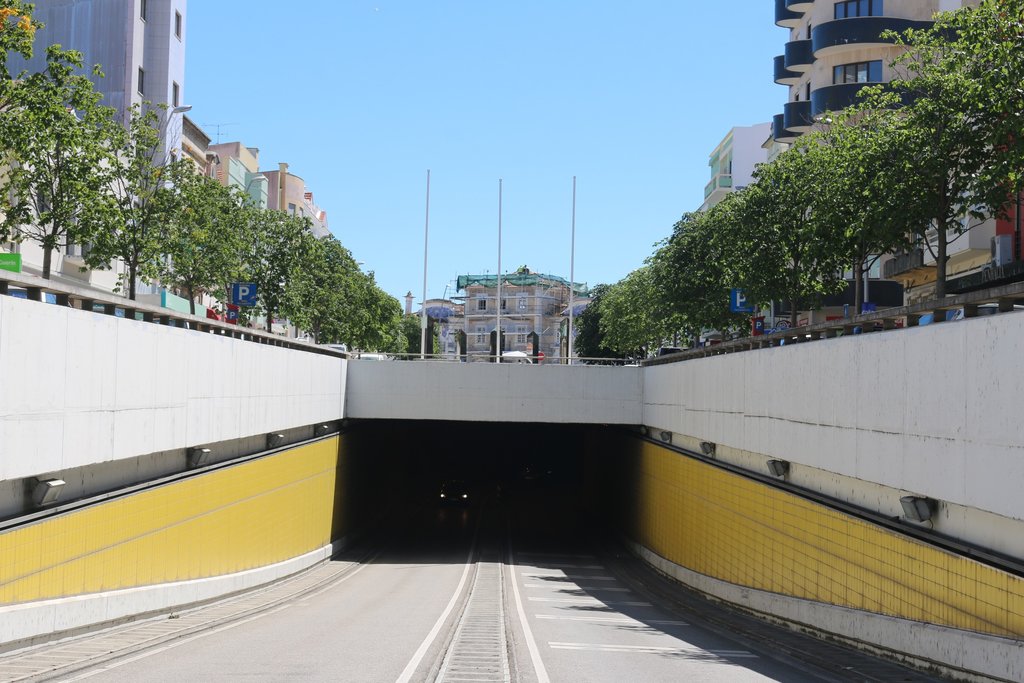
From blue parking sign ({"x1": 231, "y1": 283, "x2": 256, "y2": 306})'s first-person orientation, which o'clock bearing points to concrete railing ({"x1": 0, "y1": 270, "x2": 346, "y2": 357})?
The concrete railing is roughly at 12 o'clock from the blue parking sign.

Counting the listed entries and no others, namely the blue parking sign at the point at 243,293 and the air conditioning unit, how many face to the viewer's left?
1

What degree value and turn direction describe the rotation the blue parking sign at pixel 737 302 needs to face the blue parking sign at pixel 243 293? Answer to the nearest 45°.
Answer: approximately 90° to its right

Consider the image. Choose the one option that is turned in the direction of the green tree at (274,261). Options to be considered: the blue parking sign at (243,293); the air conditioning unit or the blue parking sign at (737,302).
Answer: the air conditioning unit

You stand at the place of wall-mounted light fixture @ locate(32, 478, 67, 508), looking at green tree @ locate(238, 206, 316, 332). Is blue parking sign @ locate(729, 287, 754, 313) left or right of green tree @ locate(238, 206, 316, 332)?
right

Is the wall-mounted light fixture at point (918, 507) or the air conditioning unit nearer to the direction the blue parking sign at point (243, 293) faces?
the wall-mounted light fixture

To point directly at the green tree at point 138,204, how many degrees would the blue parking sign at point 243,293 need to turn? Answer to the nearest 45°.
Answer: approximately 45° to its right

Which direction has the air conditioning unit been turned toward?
to the viewer's left

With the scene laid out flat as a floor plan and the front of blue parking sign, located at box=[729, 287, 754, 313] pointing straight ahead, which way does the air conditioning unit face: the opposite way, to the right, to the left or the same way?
to the right
